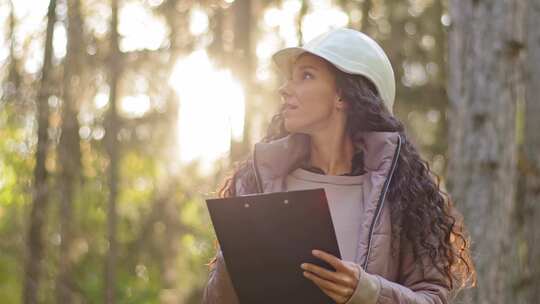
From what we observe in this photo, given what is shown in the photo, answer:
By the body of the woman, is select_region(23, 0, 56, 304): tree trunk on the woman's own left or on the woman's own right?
on the woman's own right

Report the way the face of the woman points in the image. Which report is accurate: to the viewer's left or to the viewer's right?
to the viewer's left

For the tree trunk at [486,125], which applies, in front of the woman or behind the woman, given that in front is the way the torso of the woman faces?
behind

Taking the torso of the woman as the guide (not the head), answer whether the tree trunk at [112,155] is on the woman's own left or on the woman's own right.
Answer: on the woman's own right

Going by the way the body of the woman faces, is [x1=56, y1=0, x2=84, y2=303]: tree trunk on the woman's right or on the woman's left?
on the woman's right

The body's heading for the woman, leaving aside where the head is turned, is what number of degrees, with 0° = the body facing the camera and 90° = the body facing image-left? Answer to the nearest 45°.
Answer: approximately 45°
